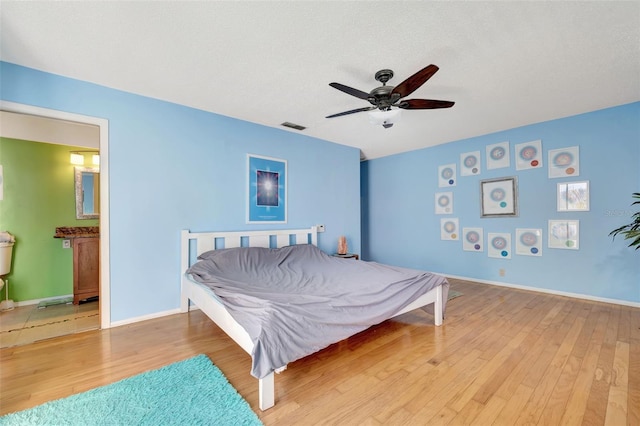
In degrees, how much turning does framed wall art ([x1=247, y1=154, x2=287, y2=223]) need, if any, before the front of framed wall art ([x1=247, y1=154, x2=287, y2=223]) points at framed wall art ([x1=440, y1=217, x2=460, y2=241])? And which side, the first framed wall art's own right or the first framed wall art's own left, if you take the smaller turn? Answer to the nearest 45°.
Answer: approximately 45° to the first framed wall art's own left

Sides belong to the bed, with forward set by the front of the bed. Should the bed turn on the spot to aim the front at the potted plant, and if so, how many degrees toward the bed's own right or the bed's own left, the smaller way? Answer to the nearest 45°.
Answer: approximately 45° to the bed's own left

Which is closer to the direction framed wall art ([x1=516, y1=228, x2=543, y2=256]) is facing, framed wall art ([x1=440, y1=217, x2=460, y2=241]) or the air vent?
the air vent

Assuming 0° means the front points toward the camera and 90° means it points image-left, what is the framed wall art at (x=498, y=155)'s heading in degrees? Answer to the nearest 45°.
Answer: approximately 0°

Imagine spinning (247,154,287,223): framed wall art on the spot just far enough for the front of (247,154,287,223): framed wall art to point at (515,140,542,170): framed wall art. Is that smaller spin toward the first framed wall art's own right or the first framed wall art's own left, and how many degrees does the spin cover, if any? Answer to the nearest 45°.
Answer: approximately 45° to the first framed wall art's own left

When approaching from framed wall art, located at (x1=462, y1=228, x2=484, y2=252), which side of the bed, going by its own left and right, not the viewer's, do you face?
left
